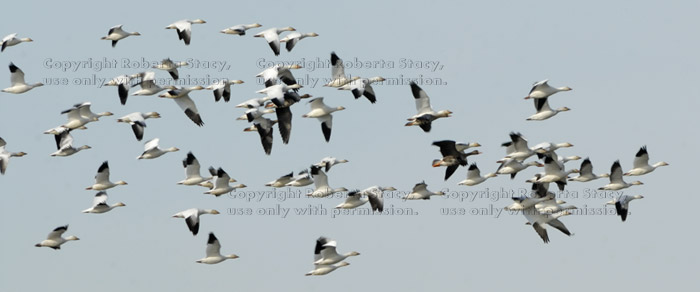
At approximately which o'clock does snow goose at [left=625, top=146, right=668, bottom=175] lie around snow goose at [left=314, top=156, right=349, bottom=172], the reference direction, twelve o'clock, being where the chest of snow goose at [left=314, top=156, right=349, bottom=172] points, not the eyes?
snow goose at [left=625, top=146, right=668, bottom=175] is roughly at 12 o'clock from snow goose at [left=314, top=156, right=349, bottom=172].

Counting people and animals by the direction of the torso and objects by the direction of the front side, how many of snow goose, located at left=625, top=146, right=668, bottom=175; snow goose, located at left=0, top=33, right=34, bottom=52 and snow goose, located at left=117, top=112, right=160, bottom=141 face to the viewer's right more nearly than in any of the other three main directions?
3

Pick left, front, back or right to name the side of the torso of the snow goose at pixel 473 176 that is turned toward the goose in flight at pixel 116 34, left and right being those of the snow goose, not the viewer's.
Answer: back

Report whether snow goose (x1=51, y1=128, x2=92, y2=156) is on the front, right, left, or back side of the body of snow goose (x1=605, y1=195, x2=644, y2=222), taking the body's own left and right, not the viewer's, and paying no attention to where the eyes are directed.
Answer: back

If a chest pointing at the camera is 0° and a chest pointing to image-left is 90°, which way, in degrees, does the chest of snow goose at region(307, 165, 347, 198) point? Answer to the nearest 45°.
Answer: approximately 270°

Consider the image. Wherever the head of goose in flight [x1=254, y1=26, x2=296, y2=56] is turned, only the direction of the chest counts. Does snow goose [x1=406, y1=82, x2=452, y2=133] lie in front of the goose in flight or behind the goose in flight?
in front

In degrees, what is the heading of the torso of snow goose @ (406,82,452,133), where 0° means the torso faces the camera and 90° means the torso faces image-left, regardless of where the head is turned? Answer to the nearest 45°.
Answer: approximately 270°

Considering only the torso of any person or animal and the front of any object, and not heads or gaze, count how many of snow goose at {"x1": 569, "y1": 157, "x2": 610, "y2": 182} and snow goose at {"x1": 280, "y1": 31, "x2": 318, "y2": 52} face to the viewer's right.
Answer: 2

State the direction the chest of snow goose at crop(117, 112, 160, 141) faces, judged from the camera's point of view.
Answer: to the viewer's right

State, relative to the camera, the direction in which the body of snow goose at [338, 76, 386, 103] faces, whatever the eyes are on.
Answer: to the viewer's right
